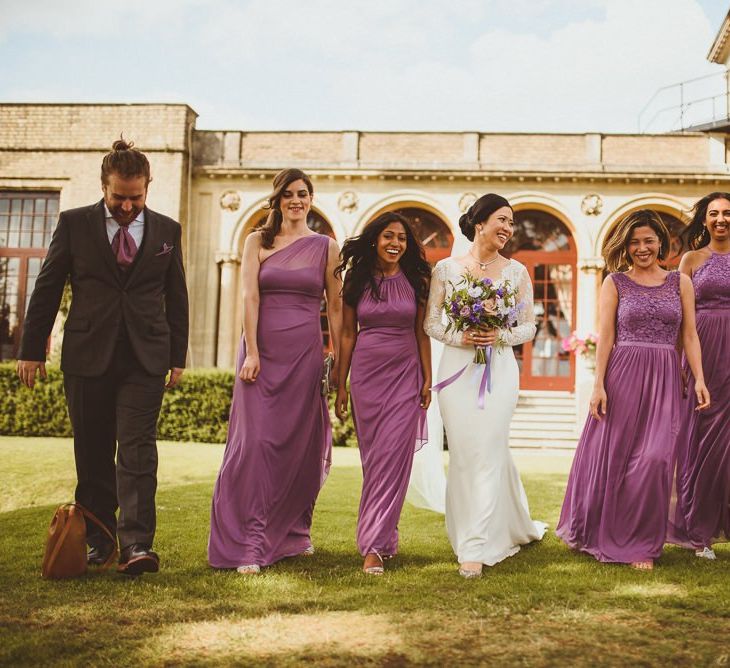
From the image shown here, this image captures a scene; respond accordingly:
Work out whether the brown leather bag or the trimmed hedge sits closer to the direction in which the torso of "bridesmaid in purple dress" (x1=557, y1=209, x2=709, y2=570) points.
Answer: the brown leather bag

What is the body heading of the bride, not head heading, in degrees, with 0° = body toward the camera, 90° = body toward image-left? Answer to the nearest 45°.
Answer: approximately 0°

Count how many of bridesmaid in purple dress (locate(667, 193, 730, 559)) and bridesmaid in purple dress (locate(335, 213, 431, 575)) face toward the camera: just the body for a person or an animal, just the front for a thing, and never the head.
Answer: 2

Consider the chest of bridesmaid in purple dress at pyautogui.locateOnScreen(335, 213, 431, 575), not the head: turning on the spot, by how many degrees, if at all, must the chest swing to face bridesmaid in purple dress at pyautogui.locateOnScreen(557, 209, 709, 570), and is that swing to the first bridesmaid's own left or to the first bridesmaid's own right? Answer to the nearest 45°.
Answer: approximately 90° to the first bridesmaid's own left

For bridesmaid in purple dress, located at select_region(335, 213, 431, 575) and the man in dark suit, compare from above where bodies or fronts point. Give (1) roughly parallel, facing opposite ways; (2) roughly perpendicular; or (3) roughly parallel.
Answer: roughly parallel

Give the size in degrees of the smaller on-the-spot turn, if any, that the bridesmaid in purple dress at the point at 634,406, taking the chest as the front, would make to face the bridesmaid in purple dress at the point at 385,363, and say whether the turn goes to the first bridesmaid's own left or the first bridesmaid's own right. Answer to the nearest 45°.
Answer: approximately 90° to the first bridesmaid's own right

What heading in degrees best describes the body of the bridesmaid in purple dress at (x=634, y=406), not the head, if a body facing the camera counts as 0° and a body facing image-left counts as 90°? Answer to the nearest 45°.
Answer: approximately 0°

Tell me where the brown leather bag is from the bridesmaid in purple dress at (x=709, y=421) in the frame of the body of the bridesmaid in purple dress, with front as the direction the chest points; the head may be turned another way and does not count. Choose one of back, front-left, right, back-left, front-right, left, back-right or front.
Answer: front-right

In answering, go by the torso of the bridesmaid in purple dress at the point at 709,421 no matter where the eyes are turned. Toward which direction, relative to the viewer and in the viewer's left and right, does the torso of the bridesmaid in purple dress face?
facing the viewer

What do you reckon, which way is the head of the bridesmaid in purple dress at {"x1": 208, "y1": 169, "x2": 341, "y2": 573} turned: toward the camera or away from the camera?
toward the camera

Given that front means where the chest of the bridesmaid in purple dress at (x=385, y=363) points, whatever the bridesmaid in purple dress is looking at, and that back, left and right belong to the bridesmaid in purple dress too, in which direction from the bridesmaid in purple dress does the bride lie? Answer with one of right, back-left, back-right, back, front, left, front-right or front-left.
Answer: left
